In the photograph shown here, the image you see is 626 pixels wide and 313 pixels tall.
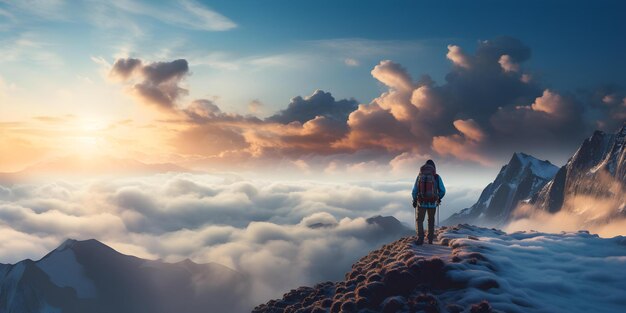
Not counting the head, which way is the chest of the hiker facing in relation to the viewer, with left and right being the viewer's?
facing away from the viewer
